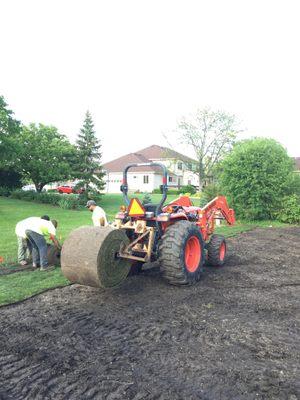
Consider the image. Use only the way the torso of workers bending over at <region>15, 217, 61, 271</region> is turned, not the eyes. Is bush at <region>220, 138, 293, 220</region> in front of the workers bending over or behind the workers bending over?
in front

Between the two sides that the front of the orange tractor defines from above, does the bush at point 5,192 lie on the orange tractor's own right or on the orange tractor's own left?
on the orange tractor's own left

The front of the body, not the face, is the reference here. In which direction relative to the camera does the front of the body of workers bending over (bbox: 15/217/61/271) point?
to the viewer's right

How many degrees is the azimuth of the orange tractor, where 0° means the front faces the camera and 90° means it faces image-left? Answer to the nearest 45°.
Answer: approximately 225°

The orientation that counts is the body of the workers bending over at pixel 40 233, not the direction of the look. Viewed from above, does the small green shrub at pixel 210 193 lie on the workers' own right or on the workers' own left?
on the workers' own left

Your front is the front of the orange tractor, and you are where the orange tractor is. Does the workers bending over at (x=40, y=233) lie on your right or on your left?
on your left

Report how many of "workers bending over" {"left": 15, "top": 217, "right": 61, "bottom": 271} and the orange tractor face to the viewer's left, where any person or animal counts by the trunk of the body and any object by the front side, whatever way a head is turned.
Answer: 0

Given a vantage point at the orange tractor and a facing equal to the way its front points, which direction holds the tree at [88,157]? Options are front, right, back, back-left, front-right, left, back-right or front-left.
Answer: front-left

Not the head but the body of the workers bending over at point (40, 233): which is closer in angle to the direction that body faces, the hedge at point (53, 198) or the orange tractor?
the orange tractor

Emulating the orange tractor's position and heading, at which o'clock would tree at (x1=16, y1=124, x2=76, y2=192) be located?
The tree is roughly at 10 o'clock from the orange tractor.

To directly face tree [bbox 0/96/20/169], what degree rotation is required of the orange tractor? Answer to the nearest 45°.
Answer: approximately 90° to its left
